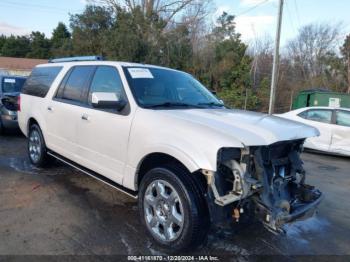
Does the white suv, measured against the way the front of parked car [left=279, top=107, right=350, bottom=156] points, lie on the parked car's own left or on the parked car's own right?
on the parked car's own right

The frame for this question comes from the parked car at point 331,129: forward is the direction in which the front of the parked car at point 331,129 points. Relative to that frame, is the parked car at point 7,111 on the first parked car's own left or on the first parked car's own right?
on the first parked car's own right

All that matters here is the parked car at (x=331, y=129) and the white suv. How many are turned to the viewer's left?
0

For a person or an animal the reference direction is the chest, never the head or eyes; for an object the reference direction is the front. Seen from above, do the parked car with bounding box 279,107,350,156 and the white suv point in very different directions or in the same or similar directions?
same or similar directions

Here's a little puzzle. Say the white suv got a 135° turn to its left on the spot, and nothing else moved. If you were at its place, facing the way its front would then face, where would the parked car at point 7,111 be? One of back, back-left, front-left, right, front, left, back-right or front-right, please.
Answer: front-left

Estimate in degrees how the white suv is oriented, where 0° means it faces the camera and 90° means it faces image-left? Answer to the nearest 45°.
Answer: approximately 315°

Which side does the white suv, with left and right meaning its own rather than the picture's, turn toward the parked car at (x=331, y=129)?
left
